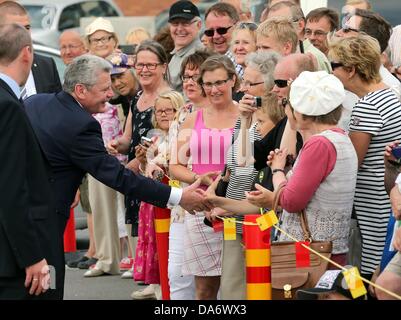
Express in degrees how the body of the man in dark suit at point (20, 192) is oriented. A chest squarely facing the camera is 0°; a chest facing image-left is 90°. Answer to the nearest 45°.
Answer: approximately 225°

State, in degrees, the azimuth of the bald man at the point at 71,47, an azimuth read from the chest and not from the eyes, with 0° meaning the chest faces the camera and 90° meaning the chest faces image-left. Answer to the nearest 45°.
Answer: approximately 45°

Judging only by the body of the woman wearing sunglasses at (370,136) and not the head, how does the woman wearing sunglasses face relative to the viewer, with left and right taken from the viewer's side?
facing away from the viewer and to the left of the viewer

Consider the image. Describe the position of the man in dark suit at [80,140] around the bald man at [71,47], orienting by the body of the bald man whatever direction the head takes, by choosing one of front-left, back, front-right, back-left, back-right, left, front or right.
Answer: front-left

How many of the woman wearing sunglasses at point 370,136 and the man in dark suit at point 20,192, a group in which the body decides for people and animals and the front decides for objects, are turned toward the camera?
0

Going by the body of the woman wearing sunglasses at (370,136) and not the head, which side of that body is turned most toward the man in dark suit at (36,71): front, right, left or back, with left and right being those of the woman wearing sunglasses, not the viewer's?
front

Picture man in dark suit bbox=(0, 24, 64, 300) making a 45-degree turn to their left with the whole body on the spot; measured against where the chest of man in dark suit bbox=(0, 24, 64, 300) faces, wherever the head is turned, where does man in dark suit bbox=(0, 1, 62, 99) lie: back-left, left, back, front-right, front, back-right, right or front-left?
front

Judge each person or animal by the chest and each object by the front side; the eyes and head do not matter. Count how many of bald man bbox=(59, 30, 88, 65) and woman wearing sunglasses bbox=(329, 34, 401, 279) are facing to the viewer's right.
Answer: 0

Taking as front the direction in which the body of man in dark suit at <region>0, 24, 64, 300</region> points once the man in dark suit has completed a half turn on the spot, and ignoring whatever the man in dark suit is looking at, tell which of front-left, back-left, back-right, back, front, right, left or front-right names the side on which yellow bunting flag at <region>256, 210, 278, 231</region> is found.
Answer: back-left

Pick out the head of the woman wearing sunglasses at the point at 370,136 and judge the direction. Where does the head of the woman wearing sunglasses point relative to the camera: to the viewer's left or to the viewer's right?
to the viewer's left

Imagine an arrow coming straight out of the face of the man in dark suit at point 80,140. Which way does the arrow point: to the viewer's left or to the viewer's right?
to the viewer's right

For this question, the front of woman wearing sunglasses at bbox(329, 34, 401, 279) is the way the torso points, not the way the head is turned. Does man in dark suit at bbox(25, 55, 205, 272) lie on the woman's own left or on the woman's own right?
on the woman's own left
